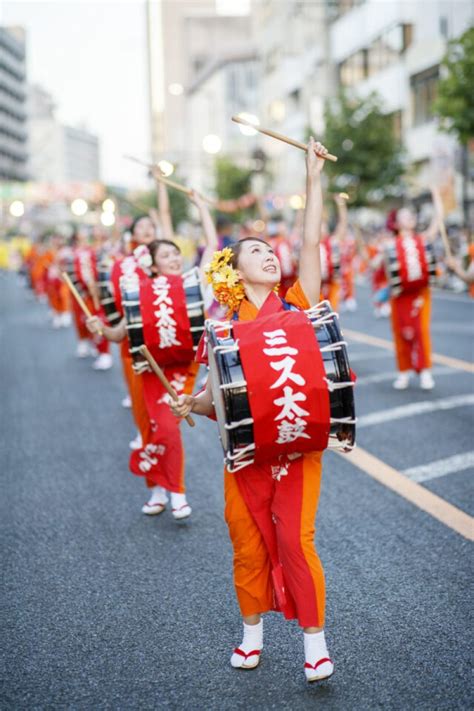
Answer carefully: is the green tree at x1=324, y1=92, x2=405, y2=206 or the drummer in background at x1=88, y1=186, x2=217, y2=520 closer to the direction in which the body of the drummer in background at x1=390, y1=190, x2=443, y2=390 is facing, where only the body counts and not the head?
the drummer in background

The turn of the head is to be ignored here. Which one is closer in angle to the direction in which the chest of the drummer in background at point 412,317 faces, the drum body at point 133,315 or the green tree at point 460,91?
the drum body

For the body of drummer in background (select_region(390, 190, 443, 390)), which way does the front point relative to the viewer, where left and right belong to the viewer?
facing the viewer

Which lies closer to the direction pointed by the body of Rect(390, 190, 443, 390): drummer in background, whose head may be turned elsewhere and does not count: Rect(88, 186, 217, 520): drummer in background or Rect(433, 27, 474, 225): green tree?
the drummer in background

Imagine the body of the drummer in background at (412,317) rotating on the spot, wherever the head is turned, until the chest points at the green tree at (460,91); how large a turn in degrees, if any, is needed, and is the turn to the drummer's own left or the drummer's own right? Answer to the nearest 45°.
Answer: approximately 180°

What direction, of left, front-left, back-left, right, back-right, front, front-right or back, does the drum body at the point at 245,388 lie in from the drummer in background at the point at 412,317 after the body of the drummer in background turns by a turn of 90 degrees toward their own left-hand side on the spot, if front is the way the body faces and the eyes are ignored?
right

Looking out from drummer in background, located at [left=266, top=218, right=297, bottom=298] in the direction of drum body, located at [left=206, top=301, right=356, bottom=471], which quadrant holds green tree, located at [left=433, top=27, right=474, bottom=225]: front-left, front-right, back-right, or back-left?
back-left

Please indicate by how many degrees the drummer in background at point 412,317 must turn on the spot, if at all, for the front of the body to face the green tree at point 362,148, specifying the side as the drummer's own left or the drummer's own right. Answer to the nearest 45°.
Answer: approximately 180°
